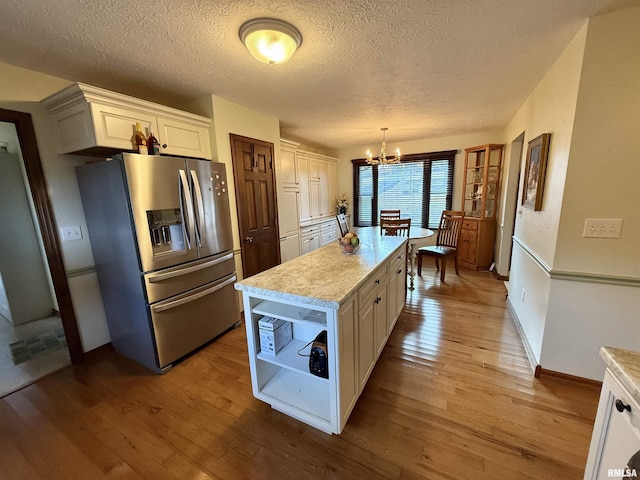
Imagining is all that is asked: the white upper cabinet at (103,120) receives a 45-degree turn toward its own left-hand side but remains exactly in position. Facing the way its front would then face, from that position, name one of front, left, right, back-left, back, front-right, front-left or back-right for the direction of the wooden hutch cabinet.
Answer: front

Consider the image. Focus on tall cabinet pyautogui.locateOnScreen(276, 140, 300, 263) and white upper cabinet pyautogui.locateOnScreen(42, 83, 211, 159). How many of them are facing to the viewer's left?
0

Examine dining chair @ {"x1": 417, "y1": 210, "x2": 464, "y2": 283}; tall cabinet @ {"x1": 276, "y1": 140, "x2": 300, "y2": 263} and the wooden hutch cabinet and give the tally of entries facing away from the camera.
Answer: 0

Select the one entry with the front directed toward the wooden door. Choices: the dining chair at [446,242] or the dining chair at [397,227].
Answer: the dining chair at [446,242]

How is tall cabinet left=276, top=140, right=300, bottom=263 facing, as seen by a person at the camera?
facing the viewer and to the right of the viewer

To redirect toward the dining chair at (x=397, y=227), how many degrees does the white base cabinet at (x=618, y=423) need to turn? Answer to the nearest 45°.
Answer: approximately 90° to its right

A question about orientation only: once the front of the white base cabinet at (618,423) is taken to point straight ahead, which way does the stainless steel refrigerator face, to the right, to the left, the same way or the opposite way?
the opposite way

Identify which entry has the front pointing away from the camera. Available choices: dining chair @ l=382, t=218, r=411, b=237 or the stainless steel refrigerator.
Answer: the dining chair

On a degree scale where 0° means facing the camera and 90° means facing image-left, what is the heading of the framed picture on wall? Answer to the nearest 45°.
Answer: approximately 90°

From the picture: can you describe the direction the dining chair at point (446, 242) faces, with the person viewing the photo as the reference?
facing the viewer and to the left of the viewer

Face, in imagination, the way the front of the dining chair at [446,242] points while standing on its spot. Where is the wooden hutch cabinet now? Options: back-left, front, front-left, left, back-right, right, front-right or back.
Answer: back

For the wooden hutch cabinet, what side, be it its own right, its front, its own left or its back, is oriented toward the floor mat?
front

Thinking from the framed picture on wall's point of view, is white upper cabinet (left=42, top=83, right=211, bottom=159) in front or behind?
in front

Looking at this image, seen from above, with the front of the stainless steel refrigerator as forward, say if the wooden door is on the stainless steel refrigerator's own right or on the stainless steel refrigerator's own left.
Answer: on the stainless steel refrigerator's own left

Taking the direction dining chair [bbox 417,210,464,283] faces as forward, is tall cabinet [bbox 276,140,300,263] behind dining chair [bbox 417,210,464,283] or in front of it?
in front

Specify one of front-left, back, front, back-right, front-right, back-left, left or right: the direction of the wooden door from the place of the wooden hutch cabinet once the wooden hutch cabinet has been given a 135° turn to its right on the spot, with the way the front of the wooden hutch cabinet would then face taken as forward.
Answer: back-left

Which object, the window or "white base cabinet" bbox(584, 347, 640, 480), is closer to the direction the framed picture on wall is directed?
the window
